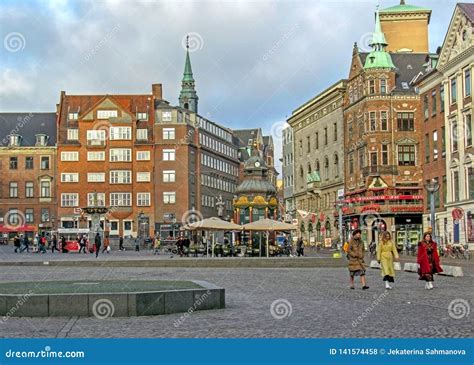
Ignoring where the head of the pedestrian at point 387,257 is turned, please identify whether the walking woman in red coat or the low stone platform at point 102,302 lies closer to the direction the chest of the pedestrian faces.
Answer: the low stone platform

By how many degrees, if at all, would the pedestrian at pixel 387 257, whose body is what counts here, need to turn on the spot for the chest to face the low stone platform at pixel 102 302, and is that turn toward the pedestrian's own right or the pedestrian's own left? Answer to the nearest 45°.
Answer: approximately 45° to the pedestrian's own right

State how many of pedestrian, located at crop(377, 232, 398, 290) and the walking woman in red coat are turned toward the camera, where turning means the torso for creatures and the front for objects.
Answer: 2

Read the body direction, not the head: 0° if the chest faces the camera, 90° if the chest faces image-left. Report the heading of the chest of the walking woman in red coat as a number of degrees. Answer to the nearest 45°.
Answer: approximately 0°

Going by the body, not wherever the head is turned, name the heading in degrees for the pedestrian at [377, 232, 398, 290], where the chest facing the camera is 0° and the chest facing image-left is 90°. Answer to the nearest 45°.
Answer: approximately 0°

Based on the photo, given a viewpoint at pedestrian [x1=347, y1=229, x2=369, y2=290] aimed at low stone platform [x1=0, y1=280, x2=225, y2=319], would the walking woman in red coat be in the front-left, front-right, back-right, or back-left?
back-left

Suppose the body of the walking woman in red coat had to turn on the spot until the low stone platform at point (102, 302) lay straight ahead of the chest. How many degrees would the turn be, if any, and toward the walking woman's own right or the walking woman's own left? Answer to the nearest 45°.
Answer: approximately 45° to the walking woman's own right

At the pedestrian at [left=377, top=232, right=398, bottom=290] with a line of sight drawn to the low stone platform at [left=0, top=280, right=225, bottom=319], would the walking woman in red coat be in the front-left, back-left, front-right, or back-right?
back-left
